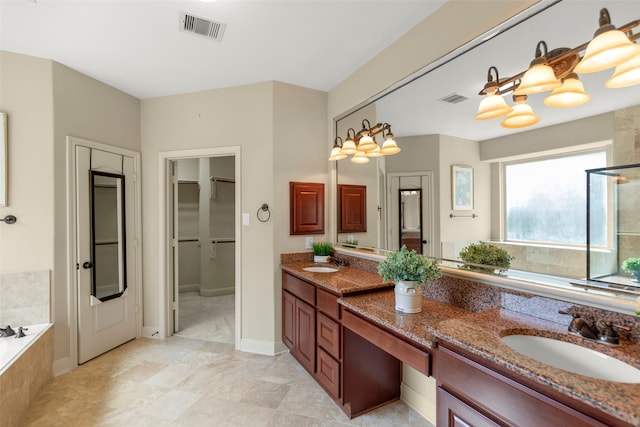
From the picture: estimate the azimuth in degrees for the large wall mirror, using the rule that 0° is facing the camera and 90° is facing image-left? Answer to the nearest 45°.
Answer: approximately 45°

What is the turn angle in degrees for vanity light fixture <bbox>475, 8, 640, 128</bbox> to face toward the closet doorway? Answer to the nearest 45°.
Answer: approximately 45° to its right

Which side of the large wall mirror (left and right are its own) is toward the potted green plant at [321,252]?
right

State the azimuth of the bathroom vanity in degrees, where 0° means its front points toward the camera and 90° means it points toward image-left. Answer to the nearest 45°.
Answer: approximately 45°

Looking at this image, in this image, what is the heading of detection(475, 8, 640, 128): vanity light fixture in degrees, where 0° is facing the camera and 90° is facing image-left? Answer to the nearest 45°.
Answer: approximately 45°

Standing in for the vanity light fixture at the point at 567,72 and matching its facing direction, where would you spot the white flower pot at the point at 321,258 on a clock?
The white flower pot is roughly at 2 o'clock from the vanity light fixture.

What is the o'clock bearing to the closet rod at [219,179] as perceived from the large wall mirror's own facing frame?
The closet rod is roughly at 2 o'clock from the large wall mirror.

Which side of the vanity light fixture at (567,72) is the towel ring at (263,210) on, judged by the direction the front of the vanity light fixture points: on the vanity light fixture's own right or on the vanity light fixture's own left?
on the vanity light fixture's own right
